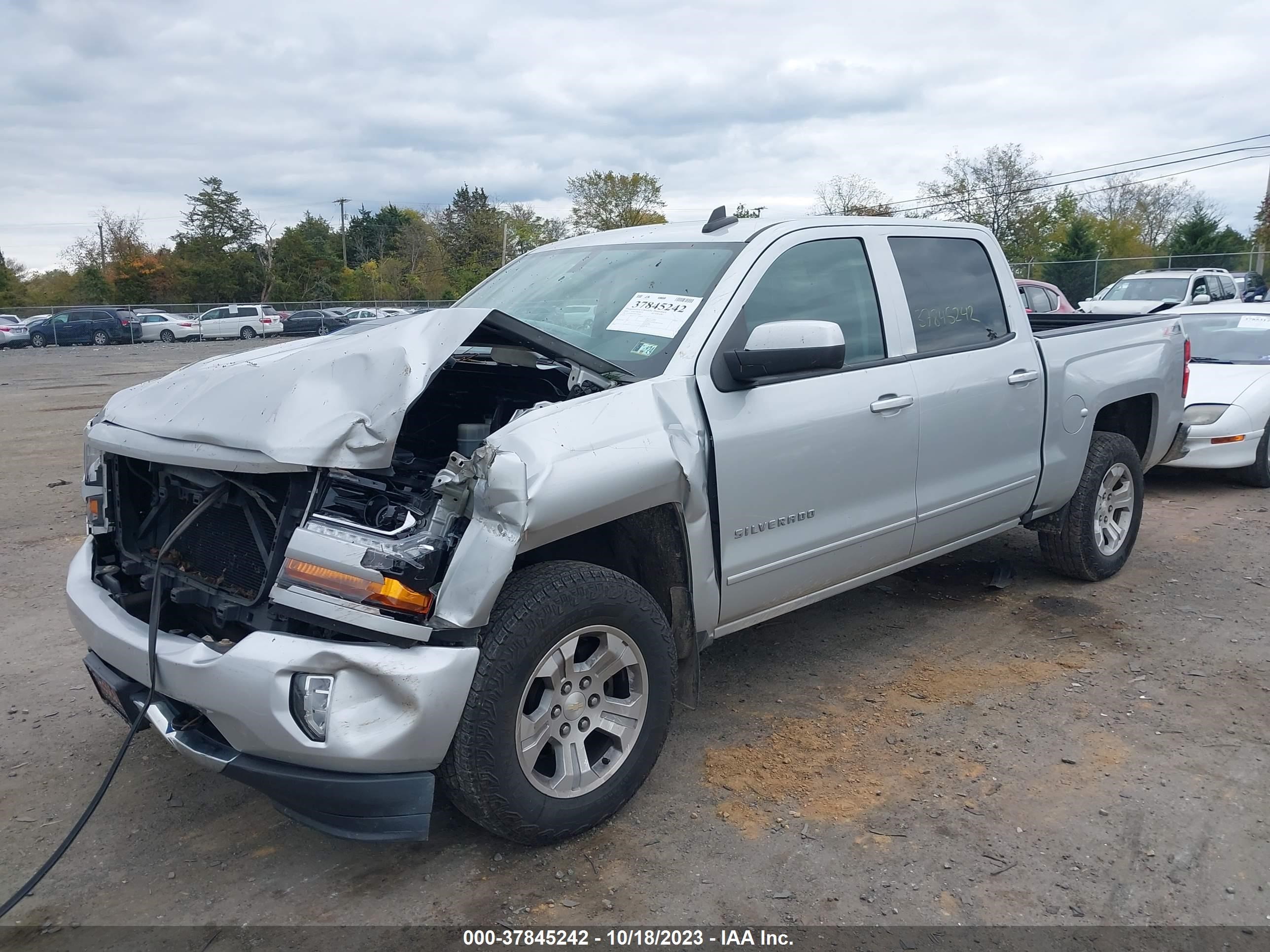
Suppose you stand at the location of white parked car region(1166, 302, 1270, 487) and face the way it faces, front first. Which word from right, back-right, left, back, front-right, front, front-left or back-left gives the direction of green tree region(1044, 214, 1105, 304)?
back-right

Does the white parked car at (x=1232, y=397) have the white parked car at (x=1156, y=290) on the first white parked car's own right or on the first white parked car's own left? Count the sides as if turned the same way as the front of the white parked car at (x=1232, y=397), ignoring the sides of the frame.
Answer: on the first white parked car's own right

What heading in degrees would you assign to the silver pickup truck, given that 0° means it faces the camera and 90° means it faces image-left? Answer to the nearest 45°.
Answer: approximately 45°

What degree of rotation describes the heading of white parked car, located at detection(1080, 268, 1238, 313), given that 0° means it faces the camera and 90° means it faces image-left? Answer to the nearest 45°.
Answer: approximately 45°

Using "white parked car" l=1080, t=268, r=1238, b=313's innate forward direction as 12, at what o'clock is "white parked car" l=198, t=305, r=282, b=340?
"white parked car" l=198, t=305, r=282, b=340 is roughly at 2 o'clock from "white parked car" l=1080, t=268, r=1238, b=313.

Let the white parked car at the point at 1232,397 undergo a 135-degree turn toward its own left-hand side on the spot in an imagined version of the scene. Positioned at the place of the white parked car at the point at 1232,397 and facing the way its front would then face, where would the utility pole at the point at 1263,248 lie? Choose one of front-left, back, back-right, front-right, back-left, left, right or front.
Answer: left

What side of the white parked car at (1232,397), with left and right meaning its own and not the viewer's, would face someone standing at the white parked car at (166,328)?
right

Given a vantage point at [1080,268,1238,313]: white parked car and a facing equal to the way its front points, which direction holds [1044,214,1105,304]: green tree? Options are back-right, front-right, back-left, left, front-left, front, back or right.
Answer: back-right

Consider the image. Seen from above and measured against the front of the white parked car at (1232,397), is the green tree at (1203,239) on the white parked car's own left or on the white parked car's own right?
on the white parked car's own right

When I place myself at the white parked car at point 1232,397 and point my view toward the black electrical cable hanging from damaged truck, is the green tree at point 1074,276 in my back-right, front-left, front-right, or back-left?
back-right

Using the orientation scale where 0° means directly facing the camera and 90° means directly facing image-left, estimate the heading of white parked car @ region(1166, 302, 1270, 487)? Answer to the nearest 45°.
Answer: approximately 45°

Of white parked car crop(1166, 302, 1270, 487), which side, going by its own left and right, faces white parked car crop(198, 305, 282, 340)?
right

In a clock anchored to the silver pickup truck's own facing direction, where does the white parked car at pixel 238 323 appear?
The white parked car is roughly at 4 o'clock from the silver pickup truck.

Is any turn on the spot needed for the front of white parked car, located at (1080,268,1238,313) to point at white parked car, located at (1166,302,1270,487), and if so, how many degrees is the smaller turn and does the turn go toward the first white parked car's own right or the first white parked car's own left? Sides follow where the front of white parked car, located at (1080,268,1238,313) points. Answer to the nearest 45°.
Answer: approximately 45° to the first white parked car's own left
